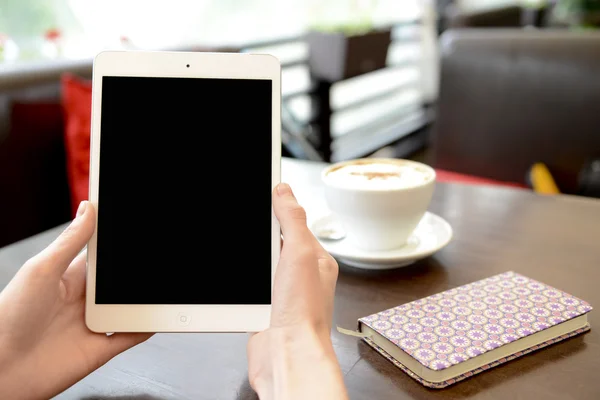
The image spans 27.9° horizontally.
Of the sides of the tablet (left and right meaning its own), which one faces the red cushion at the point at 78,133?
back

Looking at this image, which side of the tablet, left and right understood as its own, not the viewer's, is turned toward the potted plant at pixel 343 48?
back

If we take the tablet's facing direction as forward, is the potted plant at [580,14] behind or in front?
behind

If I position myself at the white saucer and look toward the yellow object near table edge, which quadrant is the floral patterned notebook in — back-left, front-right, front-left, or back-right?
back-right

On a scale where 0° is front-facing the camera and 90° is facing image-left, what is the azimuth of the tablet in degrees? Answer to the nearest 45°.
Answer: approximately 0°
